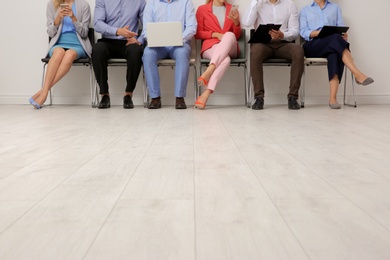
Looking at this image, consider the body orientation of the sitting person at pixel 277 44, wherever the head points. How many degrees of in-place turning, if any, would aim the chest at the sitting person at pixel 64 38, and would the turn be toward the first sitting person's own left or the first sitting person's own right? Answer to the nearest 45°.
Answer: approximately 90° to the first sitting person's own right

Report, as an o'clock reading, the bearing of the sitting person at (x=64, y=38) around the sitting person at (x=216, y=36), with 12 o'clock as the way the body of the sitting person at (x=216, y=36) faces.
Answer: the sitting person at (x=64, y=38) is roughly at 3 o'clock from the sitting person at (x=216, y=36).

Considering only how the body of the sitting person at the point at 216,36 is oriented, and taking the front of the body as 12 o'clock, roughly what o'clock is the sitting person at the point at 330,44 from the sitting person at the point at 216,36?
the sitting person at the point at 330,44 is roughly at 9 o'clock from the sitting person at the point at 216,36.

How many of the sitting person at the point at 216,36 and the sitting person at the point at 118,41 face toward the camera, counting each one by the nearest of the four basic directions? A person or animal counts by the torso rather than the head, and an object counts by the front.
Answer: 2

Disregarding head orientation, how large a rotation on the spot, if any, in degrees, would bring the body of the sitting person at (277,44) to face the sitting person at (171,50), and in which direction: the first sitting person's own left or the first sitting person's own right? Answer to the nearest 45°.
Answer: approximately 90° to the first sitting person's own right

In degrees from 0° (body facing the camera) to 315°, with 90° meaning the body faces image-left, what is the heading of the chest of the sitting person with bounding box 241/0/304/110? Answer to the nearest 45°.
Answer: approximately 0°

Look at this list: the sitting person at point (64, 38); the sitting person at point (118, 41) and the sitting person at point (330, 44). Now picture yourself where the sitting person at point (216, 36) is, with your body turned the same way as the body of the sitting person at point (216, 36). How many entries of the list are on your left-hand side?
1

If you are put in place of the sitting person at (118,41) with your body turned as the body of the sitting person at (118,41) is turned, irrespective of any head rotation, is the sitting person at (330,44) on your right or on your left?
on your left
